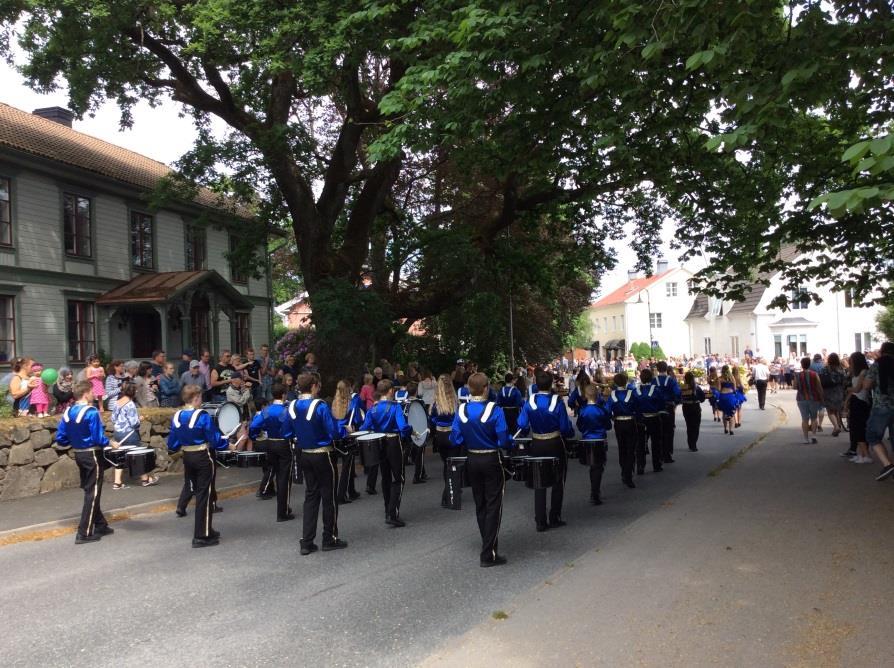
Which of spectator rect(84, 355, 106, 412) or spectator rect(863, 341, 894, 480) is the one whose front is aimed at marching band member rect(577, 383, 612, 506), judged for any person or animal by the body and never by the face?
spectator rect(84, 355, 106, 412)

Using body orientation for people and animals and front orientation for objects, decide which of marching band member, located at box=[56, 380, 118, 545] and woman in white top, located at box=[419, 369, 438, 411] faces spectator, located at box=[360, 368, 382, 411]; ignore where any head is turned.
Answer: the marching band member

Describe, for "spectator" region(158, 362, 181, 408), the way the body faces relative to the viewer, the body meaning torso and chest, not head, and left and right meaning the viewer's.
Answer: facing the viewer and to the right of the viewer

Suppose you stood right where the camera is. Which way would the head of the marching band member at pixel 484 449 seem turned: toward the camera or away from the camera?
away from the camera

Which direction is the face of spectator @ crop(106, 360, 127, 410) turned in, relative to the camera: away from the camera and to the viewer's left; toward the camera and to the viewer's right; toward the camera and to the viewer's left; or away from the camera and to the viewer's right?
toward the camera and to the viewer's right

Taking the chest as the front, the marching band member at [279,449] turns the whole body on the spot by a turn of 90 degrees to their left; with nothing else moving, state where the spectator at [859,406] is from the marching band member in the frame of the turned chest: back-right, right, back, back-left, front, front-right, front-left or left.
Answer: back-right

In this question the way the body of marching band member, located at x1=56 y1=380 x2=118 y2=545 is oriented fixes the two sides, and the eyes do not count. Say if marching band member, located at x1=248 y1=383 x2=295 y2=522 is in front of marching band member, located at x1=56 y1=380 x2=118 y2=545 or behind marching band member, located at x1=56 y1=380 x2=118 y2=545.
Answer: in front

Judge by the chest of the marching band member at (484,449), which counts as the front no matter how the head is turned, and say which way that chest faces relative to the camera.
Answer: away from the camera

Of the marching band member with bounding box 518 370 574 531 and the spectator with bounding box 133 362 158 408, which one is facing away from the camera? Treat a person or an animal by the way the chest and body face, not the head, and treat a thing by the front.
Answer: the marching band member

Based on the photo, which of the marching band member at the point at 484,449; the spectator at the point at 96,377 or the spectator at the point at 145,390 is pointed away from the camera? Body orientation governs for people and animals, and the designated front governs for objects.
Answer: the marching band member

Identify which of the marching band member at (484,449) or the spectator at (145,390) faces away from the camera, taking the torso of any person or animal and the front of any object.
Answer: the marching band member

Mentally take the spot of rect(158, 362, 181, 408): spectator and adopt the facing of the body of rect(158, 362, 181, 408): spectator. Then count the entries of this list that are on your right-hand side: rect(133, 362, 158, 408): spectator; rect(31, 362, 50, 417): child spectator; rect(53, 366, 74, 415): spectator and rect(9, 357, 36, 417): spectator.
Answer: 4

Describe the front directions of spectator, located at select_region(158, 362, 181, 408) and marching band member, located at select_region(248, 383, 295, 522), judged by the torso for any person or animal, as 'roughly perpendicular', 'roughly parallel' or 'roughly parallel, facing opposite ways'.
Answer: roughly perpendicular

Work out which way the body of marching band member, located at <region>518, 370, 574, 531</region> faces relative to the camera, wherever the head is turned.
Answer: away from the camera

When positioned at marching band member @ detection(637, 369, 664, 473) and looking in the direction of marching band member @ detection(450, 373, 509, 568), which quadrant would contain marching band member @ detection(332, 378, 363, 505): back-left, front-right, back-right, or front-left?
front-right

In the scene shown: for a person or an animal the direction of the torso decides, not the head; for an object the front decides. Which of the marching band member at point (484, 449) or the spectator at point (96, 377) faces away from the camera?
the marching band member

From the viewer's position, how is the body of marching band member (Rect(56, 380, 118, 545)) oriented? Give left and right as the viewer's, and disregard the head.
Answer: facing away from the viewer and to the right of the viewer

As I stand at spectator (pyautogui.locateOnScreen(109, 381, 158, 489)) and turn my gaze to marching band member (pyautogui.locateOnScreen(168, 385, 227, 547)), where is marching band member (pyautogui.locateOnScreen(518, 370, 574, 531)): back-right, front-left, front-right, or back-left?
front-left

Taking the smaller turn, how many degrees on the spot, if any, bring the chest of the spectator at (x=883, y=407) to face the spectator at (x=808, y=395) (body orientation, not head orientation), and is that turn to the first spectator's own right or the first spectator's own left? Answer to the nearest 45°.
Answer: approximately 45° to the first spectator's own right
